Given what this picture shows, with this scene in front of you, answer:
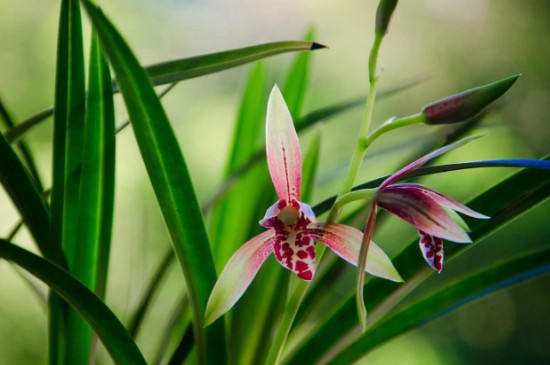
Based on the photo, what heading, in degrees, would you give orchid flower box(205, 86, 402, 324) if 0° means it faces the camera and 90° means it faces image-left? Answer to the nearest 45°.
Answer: approximately 0°

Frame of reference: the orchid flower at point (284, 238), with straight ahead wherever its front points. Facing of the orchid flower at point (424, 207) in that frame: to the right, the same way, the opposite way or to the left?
to the left

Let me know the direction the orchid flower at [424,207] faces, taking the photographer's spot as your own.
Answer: facing to the right of the viewer

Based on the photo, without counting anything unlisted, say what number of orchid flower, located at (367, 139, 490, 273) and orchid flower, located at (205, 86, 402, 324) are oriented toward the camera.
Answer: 1
